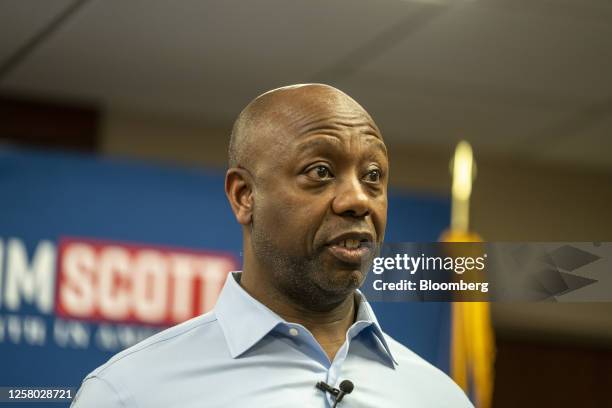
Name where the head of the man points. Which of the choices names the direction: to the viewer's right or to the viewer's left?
to the viewer's right

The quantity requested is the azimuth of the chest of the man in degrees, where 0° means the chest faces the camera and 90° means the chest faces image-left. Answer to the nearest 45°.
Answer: approximately 315°

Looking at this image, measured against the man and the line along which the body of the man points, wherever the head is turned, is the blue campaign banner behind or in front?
behind
